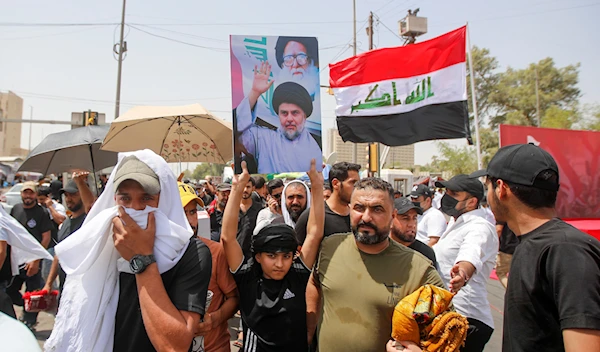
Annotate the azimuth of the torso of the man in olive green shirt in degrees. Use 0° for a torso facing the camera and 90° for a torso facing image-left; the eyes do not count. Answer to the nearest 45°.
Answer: approximately 0°

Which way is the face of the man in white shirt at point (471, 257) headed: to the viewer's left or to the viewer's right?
to the viewer's left

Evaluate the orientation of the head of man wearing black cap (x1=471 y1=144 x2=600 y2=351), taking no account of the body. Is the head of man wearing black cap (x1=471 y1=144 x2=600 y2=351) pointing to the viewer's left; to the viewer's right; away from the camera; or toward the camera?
to the viewer's left

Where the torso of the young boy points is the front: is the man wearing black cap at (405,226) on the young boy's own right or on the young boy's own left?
on the young boy's own left

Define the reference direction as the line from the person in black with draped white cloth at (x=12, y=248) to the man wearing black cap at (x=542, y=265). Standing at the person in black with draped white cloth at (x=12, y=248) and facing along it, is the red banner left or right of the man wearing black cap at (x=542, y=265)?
left
